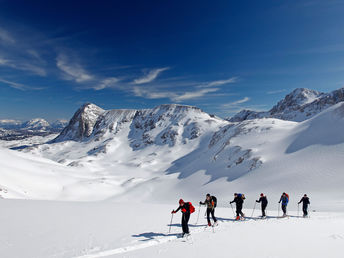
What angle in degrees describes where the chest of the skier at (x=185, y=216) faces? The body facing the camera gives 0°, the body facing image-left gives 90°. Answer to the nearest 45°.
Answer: approximately 45°
